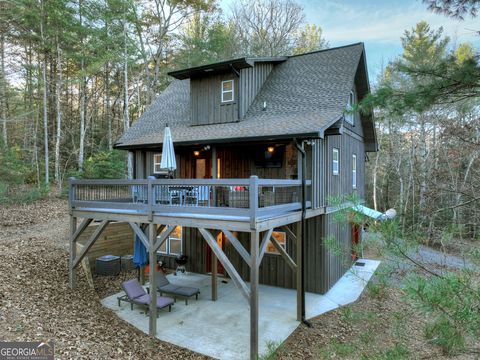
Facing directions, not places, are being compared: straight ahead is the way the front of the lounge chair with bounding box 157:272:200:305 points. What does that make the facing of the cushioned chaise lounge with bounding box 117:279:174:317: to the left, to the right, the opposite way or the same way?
the same way

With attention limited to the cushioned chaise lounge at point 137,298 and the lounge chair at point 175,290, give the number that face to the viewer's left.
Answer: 0

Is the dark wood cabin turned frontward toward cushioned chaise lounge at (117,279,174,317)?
yes

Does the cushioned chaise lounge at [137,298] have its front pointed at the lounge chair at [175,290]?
no

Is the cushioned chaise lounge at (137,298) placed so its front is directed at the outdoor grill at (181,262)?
no

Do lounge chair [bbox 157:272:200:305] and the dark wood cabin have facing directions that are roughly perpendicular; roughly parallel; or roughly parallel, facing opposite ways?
roughly perpendicular

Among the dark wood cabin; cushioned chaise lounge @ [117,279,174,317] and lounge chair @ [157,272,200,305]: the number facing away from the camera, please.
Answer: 0

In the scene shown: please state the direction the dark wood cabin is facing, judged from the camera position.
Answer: facing the viewer and to the left of the viewer

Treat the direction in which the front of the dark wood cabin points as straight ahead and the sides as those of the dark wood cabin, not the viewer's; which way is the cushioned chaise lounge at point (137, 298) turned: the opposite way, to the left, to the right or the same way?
to the left

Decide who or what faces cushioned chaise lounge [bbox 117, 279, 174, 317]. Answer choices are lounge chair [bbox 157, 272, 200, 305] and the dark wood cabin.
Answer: the dark wood cabin

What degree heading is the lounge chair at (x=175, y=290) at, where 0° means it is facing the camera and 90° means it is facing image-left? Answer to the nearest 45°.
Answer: approximately 315°

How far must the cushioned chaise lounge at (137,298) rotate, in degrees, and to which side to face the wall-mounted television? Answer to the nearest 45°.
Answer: approximately 45° to its left

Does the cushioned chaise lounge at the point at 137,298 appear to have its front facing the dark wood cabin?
no
